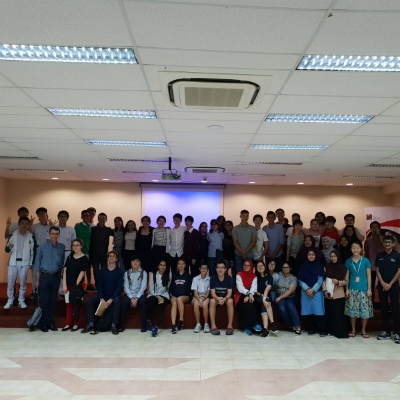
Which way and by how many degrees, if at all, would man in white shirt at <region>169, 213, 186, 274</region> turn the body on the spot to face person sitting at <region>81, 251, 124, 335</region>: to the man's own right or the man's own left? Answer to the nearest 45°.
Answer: approximately 45° to the man's own right

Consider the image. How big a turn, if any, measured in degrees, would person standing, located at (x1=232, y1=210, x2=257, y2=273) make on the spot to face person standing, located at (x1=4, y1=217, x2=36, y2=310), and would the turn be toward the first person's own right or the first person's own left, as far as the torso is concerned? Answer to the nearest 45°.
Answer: approximately 90° to the first person's own right

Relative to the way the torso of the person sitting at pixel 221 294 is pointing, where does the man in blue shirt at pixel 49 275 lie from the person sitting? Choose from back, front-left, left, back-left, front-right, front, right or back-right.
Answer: right

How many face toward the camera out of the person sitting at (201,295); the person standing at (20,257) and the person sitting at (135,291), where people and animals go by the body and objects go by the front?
3

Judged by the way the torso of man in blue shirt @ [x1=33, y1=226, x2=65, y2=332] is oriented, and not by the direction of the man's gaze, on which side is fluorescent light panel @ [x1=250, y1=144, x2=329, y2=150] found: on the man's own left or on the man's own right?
on the man's own left

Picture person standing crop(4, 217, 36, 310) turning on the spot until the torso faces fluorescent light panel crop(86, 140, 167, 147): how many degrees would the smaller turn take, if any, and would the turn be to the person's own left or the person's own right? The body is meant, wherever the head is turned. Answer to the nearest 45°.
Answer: approximately 45° to the person's own left

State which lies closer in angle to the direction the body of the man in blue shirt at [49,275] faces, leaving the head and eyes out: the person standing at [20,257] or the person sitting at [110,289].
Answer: the person sitting

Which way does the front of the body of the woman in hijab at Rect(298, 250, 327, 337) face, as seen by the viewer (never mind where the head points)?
toward the camera

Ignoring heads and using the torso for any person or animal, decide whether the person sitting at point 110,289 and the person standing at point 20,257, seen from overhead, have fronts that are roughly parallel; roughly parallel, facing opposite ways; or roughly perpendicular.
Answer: roughly parallel

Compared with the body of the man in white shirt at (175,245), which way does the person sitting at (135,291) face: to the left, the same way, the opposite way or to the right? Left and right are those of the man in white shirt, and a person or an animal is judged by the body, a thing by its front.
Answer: the same way

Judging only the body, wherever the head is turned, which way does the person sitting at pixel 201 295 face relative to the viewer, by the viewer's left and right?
facing the viewer

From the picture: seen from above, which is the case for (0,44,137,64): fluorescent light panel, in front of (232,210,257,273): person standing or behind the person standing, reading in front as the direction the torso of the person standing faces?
in front

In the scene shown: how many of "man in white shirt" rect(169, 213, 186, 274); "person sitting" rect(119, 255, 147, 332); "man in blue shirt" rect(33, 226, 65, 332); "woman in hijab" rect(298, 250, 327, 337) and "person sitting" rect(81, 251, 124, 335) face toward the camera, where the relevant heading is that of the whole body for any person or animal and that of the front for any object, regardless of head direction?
5

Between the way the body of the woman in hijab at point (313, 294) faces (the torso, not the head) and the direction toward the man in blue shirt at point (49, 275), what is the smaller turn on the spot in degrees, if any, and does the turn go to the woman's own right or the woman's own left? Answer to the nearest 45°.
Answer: approximately 90° to the woman's own right

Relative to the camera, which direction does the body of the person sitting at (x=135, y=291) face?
toward the camera

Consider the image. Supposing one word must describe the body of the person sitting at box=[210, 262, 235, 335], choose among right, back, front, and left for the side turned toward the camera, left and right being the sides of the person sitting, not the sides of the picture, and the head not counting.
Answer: front

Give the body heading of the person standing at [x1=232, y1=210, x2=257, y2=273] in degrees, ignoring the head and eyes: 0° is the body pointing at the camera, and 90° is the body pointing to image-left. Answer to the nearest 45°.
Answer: approximately 0°
